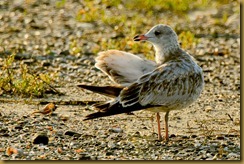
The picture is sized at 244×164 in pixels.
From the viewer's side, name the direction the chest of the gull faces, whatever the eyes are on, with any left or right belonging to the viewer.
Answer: facing to the right of the viewer

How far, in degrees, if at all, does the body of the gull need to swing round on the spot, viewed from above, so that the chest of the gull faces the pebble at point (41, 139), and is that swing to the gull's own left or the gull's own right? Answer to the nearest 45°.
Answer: approximately 180°
